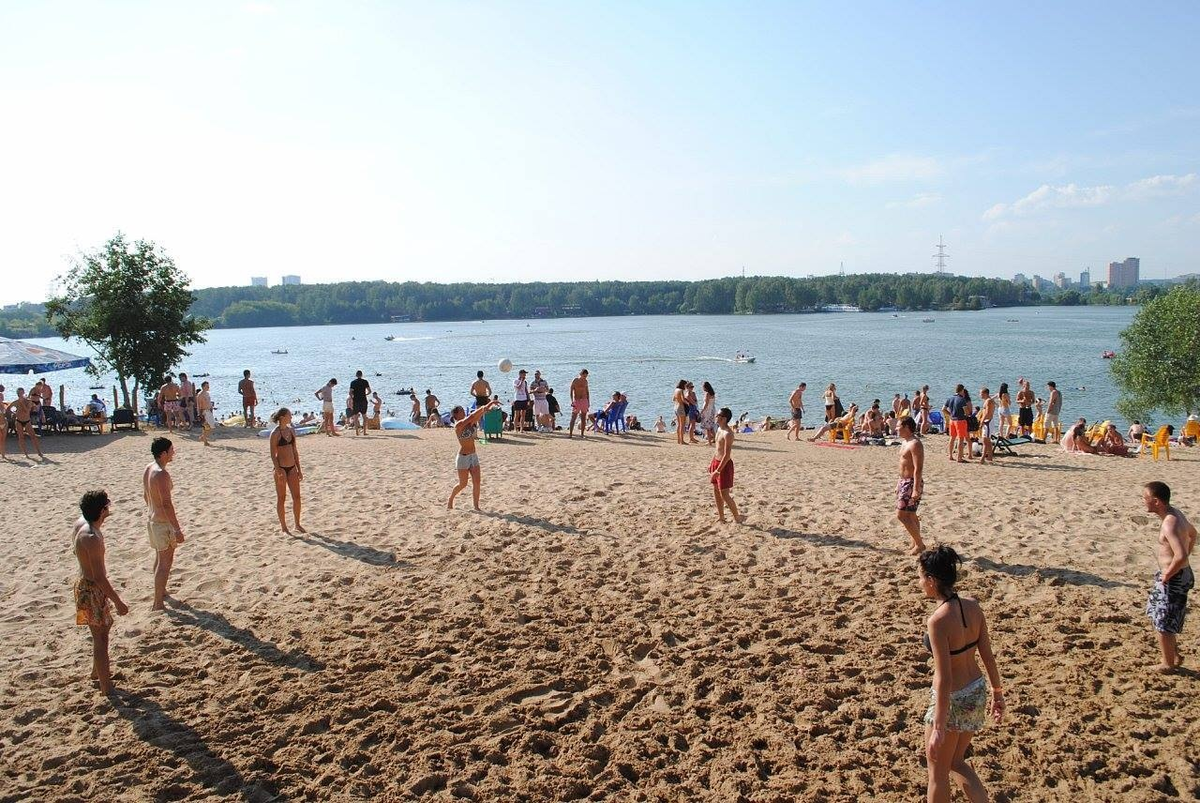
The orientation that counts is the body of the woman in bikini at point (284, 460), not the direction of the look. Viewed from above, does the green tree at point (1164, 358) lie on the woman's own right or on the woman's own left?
on the woman's own left

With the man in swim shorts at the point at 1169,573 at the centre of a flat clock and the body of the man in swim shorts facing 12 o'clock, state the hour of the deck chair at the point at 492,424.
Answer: The deck chair is roughly at 1 o'clock from the man in swim shorts.

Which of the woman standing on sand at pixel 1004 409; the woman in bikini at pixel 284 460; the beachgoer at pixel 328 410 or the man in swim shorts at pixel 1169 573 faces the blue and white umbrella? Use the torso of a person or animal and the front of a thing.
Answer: the man in swim shorts

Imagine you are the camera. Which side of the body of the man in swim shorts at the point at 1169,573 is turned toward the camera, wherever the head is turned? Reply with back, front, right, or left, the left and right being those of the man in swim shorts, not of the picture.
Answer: left

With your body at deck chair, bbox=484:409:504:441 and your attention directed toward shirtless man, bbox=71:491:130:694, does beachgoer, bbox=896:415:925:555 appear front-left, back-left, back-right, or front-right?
front-left

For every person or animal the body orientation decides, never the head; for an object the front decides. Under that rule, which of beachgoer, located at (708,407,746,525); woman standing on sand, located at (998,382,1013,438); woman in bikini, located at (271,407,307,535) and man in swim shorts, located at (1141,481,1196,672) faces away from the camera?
the woman standing on sand

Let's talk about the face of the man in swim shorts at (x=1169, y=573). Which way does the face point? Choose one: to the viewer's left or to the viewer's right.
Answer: to the viewer's left

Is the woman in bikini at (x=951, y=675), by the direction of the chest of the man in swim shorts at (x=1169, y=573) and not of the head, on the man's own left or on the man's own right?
on the man's own left

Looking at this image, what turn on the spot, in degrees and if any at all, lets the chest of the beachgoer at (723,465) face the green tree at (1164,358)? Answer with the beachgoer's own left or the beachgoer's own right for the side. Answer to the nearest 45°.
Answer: approximately 180°

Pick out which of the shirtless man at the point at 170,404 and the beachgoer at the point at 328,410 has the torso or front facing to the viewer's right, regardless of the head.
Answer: the beachgoer

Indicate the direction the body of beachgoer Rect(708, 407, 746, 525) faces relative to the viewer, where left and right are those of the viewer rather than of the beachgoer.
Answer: facing the viewer and to the left of the viewer

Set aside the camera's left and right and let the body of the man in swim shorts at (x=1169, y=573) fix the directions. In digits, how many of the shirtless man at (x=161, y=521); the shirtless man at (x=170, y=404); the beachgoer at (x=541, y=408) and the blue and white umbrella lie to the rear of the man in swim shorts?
0

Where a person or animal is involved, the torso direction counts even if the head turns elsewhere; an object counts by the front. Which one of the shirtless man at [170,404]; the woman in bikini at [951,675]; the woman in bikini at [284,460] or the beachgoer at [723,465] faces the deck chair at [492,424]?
the woman in bikini at [951,675]

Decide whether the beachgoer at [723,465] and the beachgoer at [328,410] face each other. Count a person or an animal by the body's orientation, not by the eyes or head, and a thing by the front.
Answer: no

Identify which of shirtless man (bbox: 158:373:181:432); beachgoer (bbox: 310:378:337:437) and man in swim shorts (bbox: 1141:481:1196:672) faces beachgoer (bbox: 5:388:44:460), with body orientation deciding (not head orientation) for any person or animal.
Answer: the man in swim shorts
